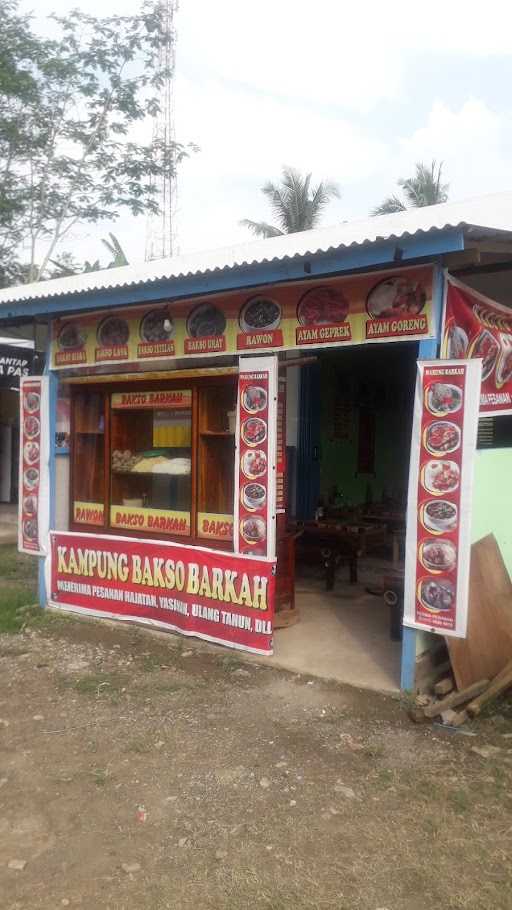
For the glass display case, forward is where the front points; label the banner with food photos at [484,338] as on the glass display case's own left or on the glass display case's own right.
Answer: on the glass display case's own left

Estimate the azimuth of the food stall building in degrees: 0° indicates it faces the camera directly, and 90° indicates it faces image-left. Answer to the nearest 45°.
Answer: approximately 45°

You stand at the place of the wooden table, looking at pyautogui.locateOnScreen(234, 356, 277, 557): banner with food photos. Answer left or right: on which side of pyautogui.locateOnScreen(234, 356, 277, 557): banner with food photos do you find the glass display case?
right

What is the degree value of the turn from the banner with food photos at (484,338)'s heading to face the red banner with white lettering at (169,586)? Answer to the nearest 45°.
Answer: approximately 135° to its right

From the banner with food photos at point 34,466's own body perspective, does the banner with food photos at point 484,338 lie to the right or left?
on its left

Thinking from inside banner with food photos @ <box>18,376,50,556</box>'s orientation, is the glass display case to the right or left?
on its left

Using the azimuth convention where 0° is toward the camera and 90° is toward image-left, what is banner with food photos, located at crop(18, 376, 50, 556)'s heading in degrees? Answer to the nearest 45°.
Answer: approximately 45°

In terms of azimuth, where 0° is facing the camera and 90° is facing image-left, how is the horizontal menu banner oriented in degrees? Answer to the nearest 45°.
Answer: approximately 45°

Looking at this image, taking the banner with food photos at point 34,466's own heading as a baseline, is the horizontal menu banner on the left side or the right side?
on its left
